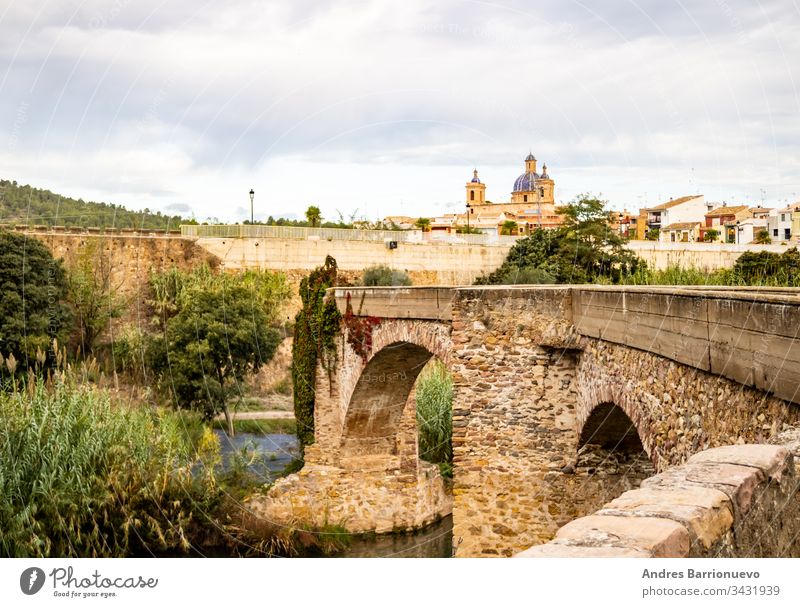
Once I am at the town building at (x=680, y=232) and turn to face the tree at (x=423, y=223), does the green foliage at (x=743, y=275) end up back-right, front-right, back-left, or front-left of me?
back-left

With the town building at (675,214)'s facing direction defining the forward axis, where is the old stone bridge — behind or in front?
in front

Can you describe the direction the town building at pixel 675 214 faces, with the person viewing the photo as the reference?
facing the viewer and to the left of the viewer

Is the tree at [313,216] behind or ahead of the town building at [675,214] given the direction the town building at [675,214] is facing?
ahead

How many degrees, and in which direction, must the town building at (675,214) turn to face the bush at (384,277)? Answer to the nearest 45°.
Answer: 0° — it already faces it

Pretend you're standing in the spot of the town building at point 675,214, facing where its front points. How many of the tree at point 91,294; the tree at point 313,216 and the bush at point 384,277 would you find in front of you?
3

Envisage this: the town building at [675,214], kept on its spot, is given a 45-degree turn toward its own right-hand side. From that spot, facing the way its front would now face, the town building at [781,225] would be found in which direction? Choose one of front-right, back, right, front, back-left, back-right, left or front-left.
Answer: left

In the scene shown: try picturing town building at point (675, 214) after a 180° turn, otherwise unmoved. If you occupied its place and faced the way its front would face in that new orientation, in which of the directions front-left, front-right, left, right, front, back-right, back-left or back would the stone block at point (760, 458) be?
back-right

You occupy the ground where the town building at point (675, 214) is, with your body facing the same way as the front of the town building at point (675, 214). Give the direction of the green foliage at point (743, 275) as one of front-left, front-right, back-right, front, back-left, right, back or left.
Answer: front-left

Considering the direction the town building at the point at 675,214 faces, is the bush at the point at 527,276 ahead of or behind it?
ahead
